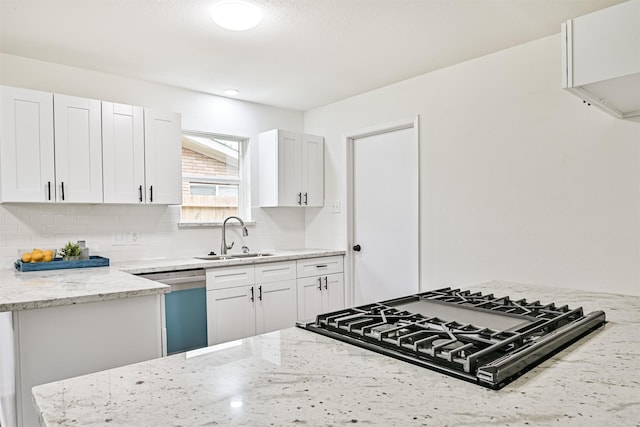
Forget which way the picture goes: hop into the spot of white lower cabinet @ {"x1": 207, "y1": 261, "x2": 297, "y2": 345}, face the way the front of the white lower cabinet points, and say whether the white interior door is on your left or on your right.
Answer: on your left

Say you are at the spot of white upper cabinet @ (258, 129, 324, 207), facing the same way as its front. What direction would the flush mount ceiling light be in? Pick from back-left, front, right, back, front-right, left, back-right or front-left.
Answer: front-right

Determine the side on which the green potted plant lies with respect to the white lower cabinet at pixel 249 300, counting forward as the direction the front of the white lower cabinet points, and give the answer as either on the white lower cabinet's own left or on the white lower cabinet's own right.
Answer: on the white lower cabinet's own right

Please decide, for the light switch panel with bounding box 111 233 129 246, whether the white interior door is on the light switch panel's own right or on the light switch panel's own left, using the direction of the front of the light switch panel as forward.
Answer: on the light switch panel's own left

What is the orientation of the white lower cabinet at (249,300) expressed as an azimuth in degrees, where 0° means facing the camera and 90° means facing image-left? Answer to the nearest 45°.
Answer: approximately 315°

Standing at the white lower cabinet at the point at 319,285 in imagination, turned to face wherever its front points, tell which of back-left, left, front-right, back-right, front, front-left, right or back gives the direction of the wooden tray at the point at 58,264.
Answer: right

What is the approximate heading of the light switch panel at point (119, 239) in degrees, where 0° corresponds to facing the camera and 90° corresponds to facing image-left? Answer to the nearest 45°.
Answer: approximately 0°

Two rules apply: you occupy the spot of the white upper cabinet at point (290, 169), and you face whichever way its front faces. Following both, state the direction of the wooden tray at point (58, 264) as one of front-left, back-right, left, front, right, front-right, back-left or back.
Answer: right

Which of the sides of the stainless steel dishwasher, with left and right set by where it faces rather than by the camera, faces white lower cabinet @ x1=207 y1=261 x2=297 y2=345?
left

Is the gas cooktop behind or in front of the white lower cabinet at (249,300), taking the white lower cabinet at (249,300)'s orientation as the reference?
in front
